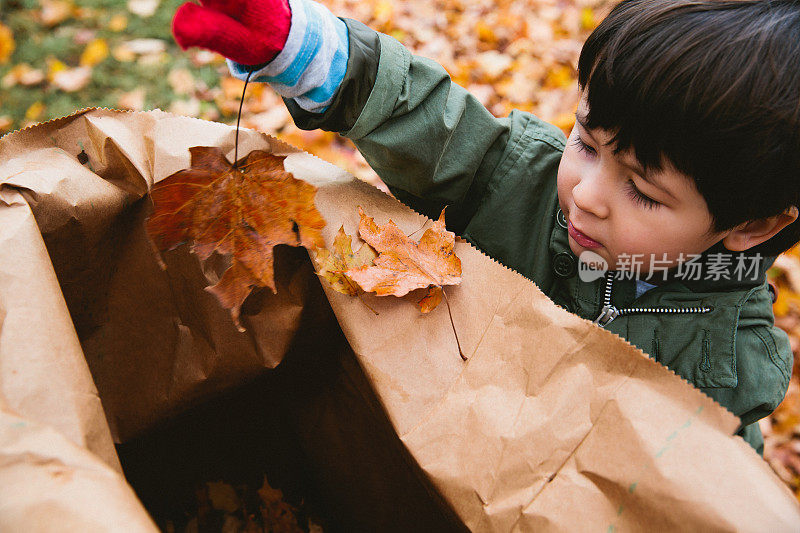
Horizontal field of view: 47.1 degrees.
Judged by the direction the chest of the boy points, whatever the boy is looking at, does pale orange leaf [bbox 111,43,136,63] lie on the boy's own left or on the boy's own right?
on the boy's own right

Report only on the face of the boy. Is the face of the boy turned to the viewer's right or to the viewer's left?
to the viewer's left

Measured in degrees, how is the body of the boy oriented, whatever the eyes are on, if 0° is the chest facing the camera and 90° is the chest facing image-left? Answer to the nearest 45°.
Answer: approximately 45°

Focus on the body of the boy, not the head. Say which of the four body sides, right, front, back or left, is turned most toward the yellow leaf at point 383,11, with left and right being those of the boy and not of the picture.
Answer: right

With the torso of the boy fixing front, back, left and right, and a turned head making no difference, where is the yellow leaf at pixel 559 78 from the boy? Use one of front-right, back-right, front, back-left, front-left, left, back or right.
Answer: back-right

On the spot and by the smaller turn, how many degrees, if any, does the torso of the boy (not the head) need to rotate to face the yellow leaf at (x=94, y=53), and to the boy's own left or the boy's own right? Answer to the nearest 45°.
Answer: approximately 90° to the boy's own right

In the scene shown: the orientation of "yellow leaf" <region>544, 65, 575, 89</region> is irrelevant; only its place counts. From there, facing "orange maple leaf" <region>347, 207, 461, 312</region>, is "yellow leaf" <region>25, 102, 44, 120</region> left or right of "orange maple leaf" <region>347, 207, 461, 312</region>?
right

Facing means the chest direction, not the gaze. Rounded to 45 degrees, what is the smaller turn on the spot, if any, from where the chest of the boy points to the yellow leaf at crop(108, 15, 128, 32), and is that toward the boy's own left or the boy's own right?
approximately 90° to the boy's own right

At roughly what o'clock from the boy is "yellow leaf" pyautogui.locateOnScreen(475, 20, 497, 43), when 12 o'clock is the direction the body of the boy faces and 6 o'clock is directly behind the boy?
The yellow leaf is roughly at 4 o'clock from the boy.
